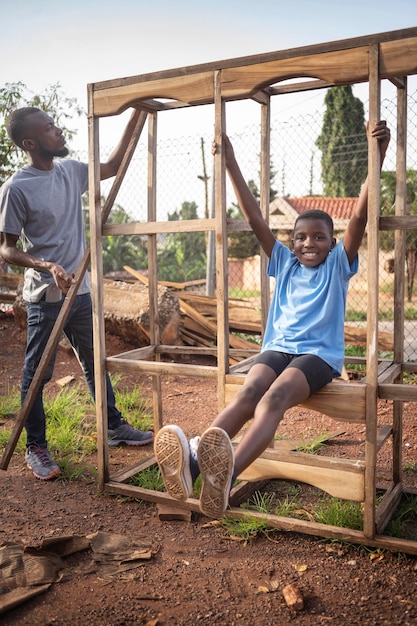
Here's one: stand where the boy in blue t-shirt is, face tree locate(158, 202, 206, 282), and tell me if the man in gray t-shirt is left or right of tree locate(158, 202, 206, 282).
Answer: left

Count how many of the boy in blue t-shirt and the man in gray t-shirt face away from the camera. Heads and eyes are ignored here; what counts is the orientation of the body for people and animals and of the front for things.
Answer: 0

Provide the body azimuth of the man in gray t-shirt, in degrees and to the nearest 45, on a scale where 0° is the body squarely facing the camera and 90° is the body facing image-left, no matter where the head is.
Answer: approximately 315°

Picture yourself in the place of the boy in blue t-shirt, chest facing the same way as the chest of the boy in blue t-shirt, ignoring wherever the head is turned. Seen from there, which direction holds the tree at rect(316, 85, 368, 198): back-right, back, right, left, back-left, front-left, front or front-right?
back-right

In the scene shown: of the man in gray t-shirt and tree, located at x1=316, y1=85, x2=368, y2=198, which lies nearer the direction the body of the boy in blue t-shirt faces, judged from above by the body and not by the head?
the man in gray t-shirt

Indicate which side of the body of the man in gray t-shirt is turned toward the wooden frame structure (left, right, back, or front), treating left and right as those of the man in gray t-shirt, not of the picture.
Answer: front

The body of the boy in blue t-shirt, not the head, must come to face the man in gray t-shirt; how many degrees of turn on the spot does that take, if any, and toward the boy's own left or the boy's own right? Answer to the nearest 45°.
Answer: approximately 90° to the boy's own right

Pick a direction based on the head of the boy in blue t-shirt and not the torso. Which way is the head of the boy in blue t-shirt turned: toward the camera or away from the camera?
toward the camera

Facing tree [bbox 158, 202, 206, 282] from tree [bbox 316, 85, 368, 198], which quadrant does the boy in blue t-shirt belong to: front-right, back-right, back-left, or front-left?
front-left

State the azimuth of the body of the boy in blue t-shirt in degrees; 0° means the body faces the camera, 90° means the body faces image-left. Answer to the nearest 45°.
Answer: approximately 45°

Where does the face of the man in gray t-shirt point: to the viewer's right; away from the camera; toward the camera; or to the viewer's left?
to the viewer's right

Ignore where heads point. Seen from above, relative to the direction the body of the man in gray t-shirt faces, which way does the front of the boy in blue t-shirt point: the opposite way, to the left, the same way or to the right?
to the right

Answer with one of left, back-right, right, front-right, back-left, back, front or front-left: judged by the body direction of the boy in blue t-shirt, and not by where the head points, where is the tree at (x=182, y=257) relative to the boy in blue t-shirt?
back-right

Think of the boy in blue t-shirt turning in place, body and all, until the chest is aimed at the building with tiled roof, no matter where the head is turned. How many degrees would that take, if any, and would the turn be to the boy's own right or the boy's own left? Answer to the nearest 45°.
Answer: approximately 135° to the boy's own right

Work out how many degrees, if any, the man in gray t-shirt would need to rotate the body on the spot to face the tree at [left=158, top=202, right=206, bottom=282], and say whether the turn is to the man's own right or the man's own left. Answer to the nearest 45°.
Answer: approximately 135° to the man's own left

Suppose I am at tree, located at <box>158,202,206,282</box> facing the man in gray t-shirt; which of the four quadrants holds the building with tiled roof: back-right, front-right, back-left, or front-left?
back-left
